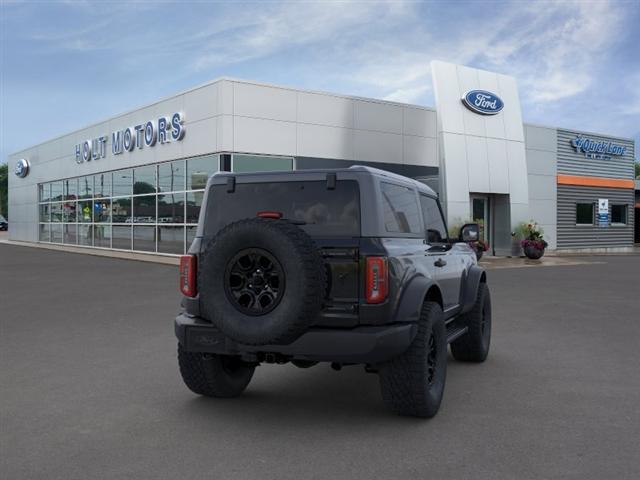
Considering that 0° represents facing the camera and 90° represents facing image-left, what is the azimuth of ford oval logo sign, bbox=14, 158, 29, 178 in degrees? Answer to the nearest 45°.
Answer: approximately 45°

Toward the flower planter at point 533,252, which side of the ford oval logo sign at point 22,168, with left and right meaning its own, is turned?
left

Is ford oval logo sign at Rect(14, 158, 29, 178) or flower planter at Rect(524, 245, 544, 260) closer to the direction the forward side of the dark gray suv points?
the flower planter

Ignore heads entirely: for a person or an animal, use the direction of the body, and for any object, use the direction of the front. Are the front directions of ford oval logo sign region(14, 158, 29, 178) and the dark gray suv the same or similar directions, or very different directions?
very different directions

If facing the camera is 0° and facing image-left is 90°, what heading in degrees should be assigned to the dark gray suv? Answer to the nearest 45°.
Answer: approximately 225°

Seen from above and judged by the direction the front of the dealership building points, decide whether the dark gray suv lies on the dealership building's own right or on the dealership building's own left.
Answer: on the dealership building's own right
